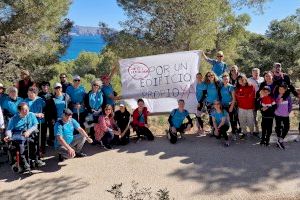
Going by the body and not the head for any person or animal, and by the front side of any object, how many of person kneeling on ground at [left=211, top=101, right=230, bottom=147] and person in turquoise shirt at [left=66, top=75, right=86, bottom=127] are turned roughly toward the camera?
2

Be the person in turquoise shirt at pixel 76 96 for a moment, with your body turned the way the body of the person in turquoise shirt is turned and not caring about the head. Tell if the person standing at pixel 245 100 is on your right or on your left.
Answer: on your left

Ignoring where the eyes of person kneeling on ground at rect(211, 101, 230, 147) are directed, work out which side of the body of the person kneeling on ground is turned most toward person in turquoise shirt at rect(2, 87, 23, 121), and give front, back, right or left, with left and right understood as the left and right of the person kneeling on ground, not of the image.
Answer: right

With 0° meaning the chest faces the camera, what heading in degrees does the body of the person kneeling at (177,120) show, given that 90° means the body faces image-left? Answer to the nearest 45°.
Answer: approximately 0°

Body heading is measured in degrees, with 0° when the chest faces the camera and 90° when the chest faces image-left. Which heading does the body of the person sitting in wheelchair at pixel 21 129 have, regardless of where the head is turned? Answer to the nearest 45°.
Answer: approximately 315°

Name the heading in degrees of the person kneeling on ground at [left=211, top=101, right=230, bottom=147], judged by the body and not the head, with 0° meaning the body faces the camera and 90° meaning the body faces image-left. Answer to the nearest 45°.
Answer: approximately 0°

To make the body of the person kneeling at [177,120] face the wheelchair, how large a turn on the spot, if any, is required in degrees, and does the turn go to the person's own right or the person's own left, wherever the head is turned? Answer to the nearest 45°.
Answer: approximately 45° to the person's own right

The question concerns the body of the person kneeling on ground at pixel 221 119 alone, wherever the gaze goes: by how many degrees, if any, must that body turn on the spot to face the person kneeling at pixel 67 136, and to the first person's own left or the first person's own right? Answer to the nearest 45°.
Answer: approximately 45° to the first person's own right
